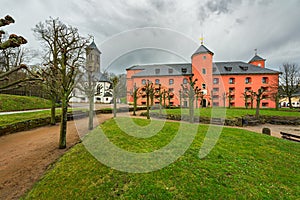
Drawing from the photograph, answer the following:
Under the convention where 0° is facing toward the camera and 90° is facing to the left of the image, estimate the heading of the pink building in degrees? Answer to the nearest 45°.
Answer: approximately 0°

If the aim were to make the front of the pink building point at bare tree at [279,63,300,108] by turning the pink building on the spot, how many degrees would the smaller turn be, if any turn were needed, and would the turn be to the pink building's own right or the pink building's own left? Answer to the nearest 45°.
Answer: approximately 90° to the pink building's own left
